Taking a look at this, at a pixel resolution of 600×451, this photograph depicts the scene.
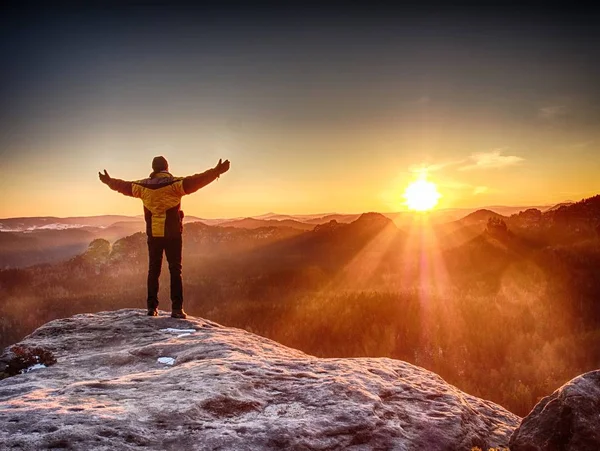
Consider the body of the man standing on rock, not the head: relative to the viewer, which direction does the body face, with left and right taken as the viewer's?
facing away from the viewer

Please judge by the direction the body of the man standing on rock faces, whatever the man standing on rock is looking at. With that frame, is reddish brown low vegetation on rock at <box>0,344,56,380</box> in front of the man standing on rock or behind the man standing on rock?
behind

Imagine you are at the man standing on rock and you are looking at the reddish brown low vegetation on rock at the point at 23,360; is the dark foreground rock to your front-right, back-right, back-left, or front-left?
front-left

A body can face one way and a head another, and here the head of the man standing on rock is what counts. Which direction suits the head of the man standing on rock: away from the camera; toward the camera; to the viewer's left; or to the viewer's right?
away from the camera

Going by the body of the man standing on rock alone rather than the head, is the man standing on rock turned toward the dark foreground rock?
no
